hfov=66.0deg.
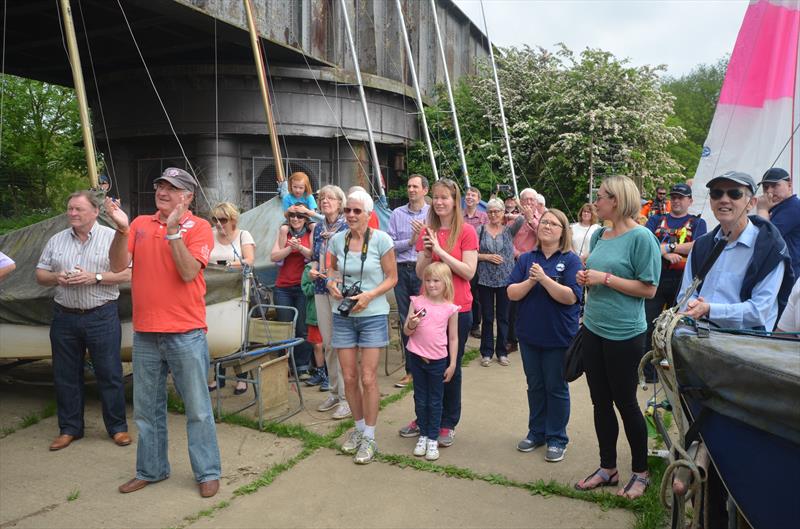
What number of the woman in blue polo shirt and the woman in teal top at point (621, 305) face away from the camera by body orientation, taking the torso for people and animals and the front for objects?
0

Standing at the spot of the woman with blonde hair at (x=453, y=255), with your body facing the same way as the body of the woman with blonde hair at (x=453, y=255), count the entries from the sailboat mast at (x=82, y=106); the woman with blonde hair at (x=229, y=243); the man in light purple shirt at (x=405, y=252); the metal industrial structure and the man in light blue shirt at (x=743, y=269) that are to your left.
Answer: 1

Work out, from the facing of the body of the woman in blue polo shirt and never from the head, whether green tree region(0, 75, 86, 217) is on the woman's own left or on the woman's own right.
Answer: on the woman's own right

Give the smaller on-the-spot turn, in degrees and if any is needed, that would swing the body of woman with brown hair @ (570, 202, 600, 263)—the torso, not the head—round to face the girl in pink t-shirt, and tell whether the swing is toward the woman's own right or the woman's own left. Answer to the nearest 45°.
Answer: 0° — they already face them

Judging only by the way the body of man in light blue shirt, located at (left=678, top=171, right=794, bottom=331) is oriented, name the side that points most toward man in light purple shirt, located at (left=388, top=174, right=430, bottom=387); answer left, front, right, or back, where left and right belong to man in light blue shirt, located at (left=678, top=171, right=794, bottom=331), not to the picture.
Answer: right

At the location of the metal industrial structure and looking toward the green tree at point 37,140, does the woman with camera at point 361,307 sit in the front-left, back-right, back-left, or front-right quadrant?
back-left

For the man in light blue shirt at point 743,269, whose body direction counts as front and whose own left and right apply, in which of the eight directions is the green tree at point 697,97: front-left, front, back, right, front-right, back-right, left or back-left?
back-right

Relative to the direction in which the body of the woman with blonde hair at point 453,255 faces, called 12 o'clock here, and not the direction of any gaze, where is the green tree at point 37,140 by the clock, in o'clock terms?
The green tree is roughly at 3 o'clock from the woman with blonde hair.

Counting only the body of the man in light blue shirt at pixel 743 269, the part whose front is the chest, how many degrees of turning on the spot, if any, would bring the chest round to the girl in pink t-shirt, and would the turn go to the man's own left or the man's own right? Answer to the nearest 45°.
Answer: approximately 45° to the man's own right

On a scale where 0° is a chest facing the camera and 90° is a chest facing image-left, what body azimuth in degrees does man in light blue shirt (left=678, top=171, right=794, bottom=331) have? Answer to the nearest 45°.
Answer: approximately 45°

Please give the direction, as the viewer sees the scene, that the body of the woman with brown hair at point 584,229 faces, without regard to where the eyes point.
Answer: toward the camera

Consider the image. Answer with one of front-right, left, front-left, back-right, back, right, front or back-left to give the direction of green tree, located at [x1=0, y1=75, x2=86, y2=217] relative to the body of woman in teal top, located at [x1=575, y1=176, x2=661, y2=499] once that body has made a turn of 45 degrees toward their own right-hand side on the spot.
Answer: front-right

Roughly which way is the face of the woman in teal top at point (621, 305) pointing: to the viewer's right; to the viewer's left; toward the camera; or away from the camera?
to the viewer's left

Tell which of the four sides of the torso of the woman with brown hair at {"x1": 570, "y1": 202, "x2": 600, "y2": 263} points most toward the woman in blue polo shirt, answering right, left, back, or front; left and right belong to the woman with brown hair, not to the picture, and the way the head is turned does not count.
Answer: front

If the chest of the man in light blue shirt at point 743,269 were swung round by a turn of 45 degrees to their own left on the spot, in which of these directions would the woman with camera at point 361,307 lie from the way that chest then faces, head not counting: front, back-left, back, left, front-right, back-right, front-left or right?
right

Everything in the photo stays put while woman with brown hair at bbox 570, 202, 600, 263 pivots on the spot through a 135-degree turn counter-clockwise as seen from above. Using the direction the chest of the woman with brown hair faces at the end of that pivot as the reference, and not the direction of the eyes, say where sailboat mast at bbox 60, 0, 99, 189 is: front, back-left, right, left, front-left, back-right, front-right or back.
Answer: back
